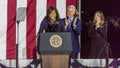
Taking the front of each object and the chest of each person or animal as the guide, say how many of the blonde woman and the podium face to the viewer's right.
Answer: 0

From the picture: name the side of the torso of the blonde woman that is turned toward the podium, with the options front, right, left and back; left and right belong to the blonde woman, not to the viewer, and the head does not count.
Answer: front

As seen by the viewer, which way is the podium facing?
toward the camera

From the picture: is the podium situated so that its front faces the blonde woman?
no

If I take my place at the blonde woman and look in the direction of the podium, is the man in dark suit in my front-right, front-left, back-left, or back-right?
front-right

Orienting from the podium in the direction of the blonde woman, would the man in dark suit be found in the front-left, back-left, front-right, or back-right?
front-left

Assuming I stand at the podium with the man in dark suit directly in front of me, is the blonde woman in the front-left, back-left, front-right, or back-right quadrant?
front-right

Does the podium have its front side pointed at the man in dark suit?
no

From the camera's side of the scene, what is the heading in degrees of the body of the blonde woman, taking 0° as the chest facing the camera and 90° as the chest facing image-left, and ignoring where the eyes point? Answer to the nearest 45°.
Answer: approximately 45°
